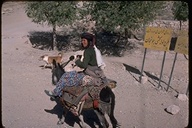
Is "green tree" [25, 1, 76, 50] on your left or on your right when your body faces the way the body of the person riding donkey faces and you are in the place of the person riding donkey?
on your right

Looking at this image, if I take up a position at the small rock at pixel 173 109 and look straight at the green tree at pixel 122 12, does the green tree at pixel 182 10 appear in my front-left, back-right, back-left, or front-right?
front-right

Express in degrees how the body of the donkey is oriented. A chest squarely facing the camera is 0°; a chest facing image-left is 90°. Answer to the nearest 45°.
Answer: approximately 90°

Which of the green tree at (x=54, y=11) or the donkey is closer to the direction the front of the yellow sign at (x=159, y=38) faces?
the donkey

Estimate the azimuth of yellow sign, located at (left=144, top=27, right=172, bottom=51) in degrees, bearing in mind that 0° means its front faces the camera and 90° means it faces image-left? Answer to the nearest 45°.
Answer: approximately 0°

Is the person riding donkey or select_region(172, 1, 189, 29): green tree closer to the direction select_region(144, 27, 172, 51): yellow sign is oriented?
the person riding donkey
